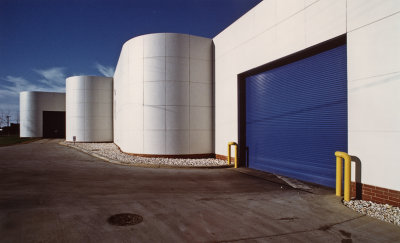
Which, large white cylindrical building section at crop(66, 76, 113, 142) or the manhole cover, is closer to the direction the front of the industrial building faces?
the manhole cover

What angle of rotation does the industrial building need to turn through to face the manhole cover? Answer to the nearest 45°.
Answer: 0° — it already faces it

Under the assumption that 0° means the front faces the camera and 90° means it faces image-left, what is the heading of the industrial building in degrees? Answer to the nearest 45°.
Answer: approximately 45°
